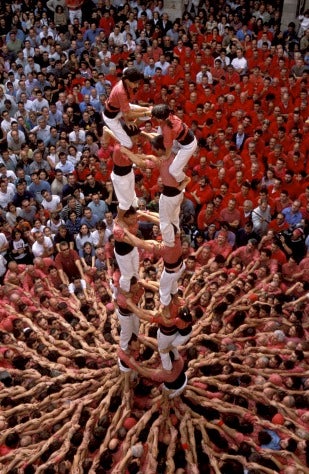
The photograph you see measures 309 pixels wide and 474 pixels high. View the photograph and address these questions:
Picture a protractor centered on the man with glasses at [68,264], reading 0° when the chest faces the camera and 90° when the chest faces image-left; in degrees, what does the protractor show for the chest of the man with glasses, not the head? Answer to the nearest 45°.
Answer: approximately 0°
